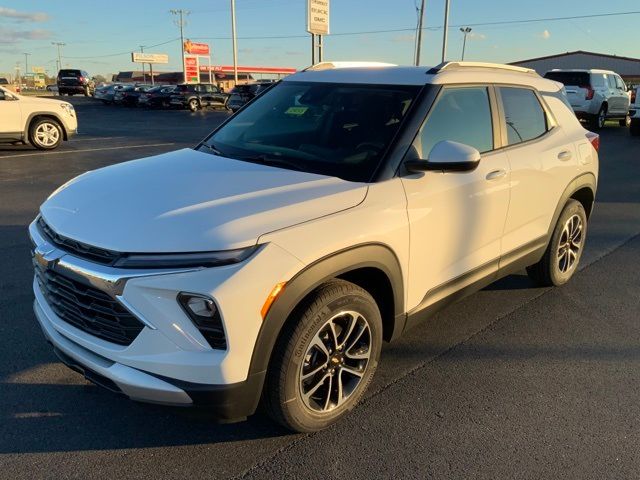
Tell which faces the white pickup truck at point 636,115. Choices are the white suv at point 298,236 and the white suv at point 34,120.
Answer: the white suv at point 34,120

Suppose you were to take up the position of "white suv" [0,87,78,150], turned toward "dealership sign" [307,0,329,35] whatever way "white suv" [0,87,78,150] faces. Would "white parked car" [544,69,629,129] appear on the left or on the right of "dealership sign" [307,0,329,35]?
right

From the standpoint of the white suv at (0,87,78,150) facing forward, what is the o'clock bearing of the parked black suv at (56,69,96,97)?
The parked black suv is roughly at 9 o'clock from the white suv.

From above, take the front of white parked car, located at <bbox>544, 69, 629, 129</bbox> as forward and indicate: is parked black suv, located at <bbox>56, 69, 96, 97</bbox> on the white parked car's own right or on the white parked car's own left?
on the white parked car's own left

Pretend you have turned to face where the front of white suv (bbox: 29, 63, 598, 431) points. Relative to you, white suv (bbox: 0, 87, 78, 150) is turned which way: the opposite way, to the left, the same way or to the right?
the opposite way

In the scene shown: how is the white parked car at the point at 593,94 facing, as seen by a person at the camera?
facing away from the viewer and to the right of the viewer

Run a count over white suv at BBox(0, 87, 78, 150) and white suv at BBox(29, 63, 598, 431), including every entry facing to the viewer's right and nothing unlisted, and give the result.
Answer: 1

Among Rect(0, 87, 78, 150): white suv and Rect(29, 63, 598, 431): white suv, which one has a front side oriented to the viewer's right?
Rect(0, 87, 78, 150): white suv

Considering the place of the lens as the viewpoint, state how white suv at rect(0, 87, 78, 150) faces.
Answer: facing to the right of the viewer

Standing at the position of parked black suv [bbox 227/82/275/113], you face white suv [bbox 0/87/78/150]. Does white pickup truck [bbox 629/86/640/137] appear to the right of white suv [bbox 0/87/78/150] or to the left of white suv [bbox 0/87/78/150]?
left

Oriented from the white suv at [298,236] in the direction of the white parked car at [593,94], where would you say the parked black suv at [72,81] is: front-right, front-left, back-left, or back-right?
front-left

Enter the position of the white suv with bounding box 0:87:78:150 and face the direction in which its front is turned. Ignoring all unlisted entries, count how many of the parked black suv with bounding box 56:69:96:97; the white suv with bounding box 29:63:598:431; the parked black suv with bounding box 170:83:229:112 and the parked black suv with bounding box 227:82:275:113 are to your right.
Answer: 1

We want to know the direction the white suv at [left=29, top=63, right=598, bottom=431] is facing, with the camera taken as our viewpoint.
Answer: facing the viewer and to the left of the viewer

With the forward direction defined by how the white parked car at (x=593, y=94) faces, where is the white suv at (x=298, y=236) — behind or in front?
behind
